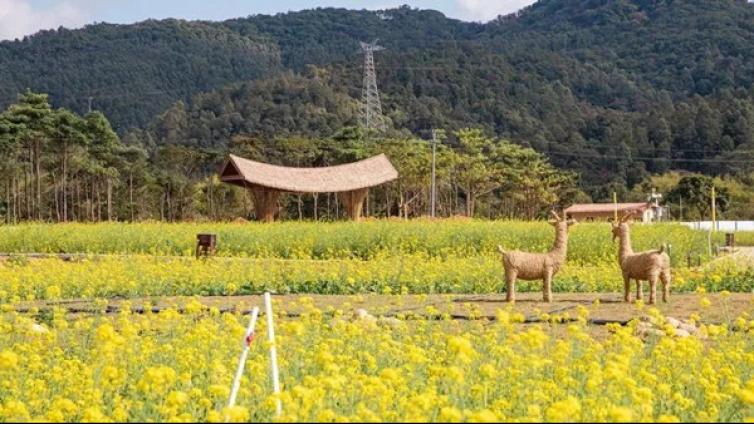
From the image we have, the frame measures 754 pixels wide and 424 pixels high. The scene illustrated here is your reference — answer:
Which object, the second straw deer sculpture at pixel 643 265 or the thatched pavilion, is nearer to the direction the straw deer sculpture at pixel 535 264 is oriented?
the second straw deer sculpture

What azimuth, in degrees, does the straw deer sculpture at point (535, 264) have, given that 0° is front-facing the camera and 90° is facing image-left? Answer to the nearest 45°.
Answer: approximately 270°

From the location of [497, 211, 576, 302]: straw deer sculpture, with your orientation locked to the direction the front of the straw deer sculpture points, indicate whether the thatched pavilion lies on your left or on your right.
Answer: on your left

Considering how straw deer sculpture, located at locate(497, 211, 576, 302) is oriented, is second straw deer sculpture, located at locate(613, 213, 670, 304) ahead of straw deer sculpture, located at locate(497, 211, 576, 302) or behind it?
ahead

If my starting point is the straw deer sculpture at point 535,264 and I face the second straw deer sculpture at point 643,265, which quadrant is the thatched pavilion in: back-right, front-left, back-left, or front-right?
back-left
